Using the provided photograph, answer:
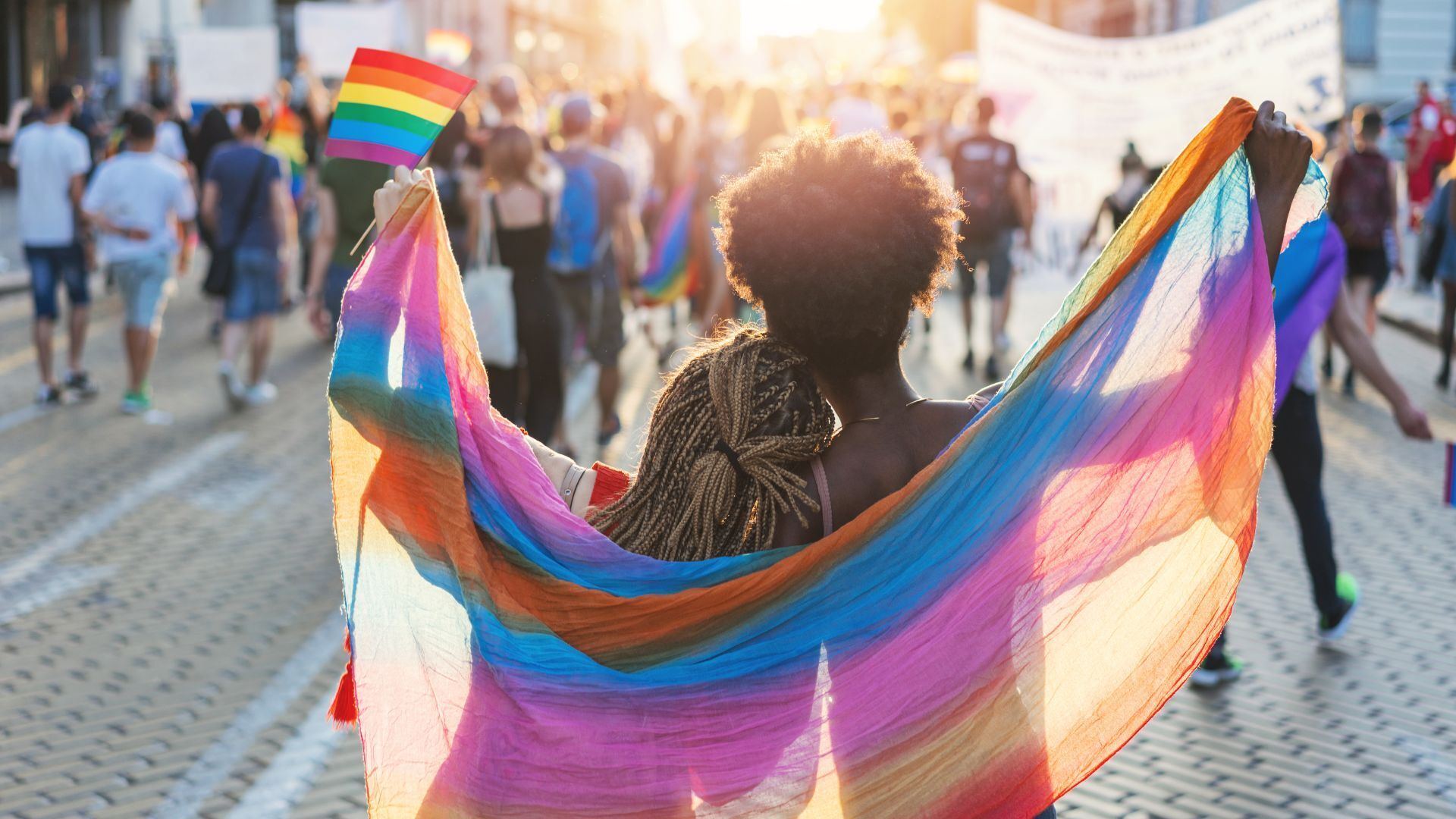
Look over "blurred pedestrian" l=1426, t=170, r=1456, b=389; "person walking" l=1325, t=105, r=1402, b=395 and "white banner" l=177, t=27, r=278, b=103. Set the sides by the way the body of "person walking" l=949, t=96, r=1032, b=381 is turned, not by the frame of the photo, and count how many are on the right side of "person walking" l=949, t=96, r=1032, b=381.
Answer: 2

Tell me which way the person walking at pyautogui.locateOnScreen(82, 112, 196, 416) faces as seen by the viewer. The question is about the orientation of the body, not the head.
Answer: away from the camera

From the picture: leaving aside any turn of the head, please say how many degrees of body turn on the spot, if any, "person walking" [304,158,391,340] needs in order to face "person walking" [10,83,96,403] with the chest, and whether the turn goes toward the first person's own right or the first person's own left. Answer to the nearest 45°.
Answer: approximately 45° to the first person's own left

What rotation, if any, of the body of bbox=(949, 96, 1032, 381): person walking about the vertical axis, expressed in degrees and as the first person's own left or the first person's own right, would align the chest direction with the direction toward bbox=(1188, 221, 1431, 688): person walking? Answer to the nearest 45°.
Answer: approximately 180°

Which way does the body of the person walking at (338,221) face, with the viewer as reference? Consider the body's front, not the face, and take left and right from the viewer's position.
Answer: facing away from the viewer

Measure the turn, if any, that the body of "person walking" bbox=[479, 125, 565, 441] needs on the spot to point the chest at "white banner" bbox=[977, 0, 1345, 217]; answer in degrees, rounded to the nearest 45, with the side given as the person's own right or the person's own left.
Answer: approximately 45° to the person's own right

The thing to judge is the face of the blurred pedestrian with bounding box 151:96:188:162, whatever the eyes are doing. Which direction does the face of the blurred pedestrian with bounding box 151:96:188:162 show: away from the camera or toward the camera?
away from the camera

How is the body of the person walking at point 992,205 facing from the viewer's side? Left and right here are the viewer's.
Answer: facing away from the viewer

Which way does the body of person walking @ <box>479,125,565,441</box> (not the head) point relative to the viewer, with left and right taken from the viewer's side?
facing away from the viewer

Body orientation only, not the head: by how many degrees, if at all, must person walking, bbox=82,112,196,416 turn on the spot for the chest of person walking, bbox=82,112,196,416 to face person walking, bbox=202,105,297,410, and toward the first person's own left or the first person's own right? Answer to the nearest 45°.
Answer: approximately 90° to the first person's own right
